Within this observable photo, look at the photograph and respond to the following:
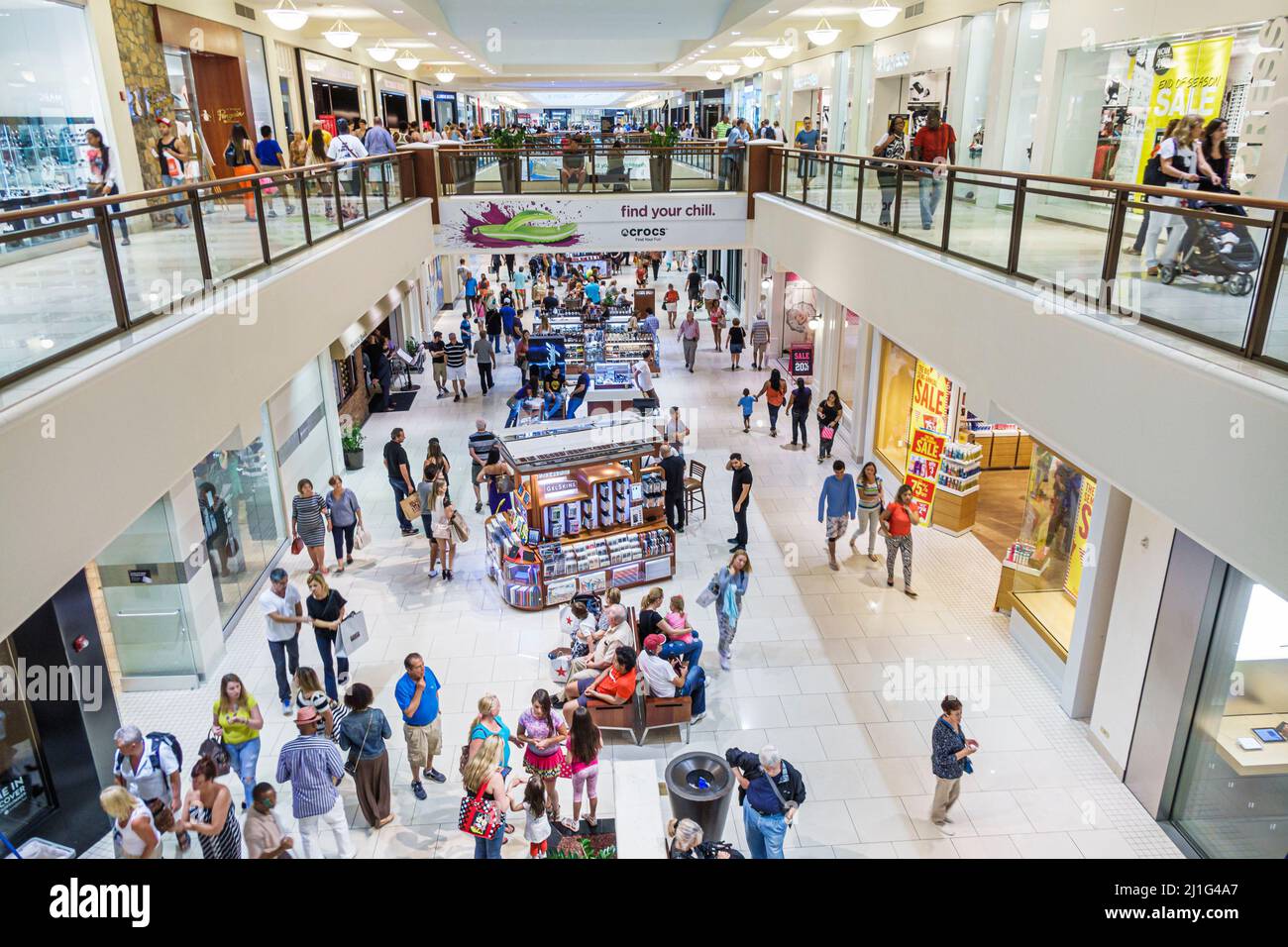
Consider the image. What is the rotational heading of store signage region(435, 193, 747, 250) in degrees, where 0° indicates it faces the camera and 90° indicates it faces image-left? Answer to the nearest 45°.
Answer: approximately 0°

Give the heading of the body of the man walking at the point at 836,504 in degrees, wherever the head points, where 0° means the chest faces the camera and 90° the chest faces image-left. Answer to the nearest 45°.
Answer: approximately 0°

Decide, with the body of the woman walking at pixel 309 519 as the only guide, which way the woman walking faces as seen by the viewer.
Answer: toward the camera

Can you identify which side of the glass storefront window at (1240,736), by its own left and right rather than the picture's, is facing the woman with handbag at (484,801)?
front

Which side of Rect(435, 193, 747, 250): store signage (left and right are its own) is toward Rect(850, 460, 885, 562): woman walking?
front

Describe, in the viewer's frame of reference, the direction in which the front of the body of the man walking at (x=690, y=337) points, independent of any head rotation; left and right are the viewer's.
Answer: facing the viewer

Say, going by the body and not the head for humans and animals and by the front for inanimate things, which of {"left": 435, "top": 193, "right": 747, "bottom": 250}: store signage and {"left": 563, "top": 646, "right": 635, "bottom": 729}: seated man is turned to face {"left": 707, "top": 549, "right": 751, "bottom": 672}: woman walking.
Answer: the store signage

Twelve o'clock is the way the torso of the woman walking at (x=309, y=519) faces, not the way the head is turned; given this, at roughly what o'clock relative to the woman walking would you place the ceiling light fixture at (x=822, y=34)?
The ceiling light fixture is roughly at 8 o'clock from the woman walking.

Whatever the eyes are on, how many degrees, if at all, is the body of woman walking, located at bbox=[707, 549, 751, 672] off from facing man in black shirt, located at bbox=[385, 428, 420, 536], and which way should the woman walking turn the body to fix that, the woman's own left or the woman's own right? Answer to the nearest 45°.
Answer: approximately 135° to the woman's own right

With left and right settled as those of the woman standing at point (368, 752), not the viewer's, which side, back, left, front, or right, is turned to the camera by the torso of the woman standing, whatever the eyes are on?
back

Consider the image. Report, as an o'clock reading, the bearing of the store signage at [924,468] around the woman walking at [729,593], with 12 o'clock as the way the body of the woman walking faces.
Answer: The store signage is roughly at 7 o'clock from the woman walking.

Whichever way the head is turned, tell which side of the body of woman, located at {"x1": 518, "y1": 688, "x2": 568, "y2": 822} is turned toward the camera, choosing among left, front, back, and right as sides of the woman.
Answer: front

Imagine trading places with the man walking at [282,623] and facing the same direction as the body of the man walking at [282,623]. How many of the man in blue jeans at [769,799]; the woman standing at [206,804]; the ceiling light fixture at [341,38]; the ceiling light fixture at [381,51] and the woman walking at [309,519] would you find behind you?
3

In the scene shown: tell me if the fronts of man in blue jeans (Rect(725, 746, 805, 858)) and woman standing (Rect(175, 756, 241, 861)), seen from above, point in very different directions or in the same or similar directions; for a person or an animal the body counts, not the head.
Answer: same or similar directions

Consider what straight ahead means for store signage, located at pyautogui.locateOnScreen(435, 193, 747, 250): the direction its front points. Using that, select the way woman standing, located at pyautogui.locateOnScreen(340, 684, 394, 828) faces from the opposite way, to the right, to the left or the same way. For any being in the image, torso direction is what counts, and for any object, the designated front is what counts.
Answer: the opposite way

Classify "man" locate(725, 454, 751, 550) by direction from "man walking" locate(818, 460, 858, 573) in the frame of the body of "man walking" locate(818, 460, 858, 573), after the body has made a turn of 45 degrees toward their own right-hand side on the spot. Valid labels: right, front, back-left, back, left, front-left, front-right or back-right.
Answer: front-right

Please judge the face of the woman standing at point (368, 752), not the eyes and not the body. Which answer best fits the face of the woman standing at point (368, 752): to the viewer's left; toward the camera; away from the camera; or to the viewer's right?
away from the camera
